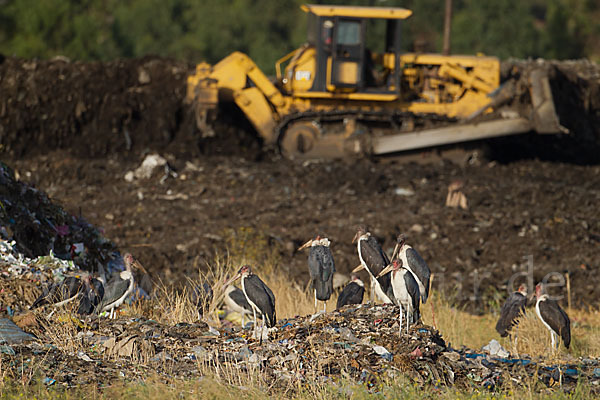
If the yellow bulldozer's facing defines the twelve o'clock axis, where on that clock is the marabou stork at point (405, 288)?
The marabou stork is roughly at 3 o'clock from the yellow bulldozer.

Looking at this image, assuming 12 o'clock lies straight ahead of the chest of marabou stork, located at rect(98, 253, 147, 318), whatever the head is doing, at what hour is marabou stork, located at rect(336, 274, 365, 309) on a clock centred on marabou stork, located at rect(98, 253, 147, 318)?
marabou stork, located at rect(336, 274, 365, 309) is roughly at 12 o'clock from marabou stork, located at rect(98, 253, 147, 318).

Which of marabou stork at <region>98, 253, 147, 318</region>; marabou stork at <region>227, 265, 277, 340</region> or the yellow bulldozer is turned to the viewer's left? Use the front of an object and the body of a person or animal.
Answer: marabou stork at <region>227, 265, 277, 340</region>

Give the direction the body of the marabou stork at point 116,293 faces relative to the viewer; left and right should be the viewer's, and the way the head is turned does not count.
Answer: facing to the right of the viewer

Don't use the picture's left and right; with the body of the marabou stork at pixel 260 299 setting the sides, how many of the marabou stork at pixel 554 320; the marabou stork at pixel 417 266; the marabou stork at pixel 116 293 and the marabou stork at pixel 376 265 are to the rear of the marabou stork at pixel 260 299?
3

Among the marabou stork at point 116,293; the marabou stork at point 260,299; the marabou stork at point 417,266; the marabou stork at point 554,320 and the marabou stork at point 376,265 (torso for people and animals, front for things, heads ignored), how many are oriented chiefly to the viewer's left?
4

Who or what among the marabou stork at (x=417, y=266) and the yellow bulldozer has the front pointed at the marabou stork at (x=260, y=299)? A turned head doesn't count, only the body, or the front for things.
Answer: the marabou stork at (x=417, y=266)

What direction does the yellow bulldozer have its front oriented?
to the viewer's right

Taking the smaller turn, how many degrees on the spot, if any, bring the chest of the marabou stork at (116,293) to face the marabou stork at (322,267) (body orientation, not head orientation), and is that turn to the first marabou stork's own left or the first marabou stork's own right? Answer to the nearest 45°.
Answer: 0° — it already faces it

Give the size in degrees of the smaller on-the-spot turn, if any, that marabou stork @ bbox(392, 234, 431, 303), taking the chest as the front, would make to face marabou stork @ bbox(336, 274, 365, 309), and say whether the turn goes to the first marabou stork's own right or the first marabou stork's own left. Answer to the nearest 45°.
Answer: approximately 45° to the first marabou stork's own right

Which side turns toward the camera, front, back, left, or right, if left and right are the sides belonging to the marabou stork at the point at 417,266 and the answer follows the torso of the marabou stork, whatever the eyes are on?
left

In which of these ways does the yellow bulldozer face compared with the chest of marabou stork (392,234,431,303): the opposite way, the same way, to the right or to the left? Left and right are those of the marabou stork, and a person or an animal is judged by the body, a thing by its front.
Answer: the opposite way

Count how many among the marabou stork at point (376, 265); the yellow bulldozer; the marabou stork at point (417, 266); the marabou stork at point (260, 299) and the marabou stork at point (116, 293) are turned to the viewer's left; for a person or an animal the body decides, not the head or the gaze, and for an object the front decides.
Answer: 3

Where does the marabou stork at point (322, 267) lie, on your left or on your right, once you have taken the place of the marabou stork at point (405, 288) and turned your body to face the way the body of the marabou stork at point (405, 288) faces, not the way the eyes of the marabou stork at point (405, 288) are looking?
on your right

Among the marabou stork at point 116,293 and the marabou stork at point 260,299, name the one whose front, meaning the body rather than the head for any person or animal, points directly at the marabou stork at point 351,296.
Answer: the marabou stork at point 116,293

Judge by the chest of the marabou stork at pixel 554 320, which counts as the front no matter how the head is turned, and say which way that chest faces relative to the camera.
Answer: to the viewer's left

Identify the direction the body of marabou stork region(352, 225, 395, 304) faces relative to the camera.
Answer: to the viewer's left
